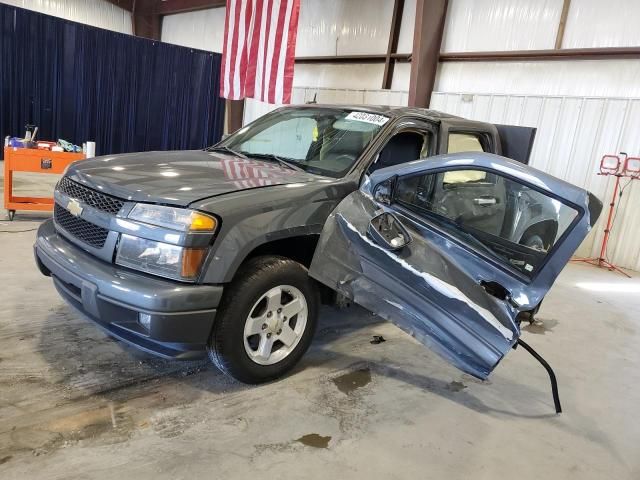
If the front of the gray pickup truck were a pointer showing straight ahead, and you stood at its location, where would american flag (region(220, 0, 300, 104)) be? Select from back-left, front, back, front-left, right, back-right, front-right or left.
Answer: back-right

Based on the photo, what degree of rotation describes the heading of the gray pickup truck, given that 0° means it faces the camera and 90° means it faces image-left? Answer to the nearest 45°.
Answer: approximately 45°

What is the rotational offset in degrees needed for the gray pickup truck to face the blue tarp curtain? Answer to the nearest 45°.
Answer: approximately 90° to its right

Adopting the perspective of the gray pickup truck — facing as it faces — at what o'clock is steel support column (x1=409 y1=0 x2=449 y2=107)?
The steel support column is roughly at 5 o'clock from the gray pickup truck.

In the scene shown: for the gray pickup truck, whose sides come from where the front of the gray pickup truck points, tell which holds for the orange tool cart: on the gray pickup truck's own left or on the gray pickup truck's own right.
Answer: on the gray pickup truck's own right

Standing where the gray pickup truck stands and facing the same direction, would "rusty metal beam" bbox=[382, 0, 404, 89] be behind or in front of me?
behind

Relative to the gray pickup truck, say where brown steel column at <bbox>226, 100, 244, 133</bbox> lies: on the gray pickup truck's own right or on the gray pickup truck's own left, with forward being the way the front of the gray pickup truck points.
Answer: on the gray pickup truck's own right

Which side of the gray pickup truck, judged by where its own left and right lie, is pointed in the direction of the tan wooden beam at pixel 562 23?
back

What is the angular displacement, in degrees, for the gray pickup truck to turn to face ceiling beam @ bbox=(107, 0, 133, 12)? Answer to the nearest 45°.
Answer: approximately 90° to its right

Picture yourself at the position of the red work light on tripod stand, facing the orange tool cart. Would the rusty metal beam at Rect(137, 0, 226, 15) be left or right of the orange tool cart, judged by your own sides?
right

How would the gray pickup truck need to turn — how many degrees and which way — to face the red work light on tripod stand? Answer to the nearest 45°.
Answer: approximately 180°

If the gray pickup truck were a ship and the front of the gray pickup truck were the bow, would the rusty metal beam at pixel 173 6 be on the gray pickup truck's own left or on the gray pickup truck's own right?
on the gray pickup truck's own right
